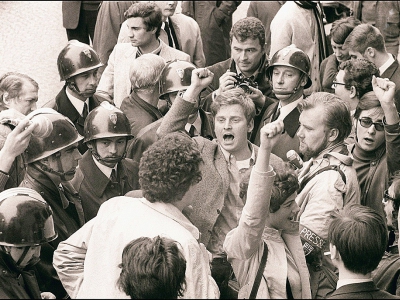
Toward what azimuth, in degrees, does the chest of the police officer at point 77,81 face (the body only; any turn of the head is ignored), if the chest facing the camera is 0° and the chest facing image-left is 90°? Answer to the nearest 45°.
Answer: approximately 315°

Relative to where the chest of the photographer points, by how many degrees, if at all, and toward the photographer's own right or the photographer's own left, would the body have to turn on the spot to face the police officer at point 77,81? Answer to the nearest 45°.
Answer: approximately 90° to the photographer's own right

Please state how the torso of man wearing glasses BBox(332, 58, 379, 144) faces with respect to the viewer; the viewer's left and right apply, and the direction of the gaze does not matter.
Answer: facing to the left of the viewer

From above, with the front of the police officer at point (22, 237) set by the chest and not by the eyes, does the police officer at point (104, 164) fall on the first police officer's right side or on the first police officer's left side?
on the first police officer's left side

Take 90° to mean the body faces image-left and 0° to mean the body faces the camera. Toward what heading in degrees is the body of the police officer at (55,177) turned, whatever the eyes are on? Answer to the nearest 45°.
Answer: approximately 270°

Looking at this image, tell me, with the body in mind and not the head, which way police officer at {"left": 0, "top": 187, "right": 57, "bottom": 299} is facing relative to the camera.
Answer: to the viewer's right

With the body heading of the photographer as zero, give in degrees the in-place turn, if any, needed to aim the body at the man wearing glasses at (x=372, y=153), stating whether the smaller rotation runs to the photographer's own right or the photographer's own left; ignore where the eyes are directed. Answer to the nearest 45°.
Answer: approximately 45° to the photographer's own left
